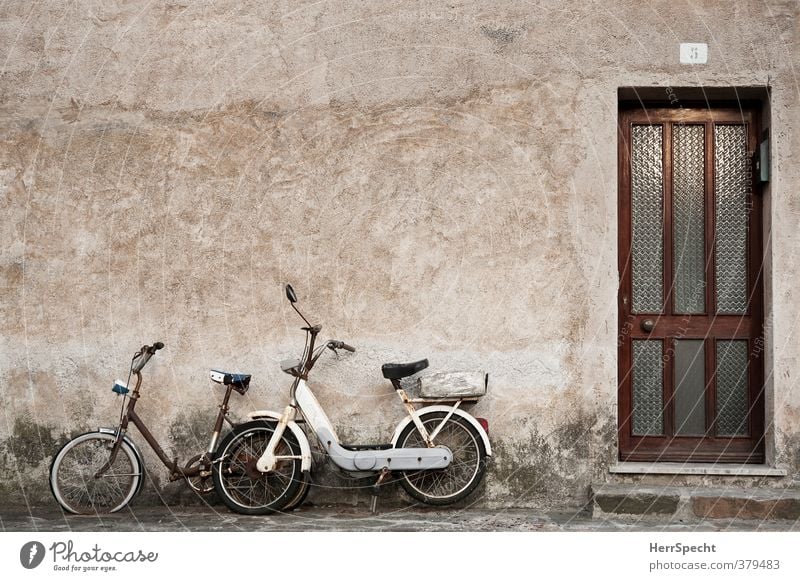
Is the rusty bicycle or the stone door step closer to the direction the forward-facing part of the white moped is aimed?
the rusty bicycle

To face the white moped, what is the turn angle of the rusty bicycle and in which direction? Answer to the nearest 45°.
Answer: approximately 180°

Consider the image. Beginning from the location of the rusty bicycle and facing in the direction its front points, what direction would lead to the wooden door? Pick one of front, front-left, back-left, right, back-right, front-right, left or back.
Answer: back

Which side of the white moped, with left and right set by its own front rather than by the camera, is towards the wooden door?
back

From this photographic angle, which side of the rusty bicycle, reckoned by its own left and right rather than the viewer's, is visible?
left

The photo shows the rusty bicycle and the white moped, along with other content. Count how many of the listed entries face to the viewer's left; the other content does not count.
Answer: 2

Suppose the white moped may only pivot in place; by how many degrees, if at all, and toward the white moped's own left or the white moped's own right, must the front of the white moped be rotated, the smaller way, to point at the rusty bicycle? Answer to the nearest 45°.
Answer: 0° — it already faces it

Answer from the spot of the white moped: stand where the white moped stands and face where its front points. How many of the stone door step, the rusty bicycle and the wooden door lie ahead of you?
1

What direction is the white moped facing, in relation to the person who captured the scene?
facing to the left of the viewer

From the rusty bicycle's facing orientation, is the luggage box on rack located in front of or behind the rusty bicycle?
behind

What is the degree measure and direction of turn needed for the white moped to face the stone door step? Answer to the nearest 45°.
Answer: approximately 180°

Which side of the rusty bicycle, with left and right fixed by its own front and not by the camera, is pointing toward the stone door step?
back
